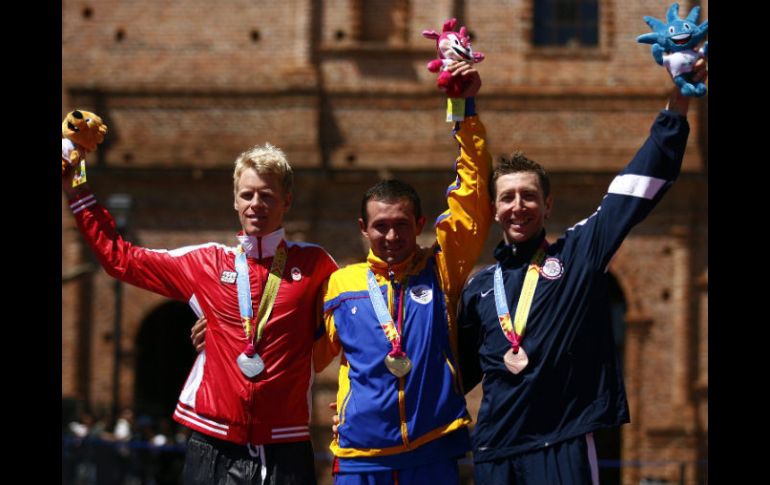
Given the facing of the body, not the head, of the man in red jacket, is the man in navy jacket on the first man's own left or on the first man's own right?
on the first man's own left

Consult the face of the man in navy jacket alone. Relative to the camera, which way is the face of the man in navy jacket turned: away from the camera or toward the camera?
toward the camera

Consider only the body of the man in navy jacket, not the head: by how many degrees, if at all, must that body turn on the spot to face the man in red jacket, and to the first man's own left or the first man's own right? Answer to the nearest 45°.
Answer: approximately 90° to the first man's own right

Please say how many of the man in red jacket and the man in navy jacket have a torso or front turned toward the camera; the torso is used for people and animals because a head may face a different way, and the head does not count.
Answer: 2

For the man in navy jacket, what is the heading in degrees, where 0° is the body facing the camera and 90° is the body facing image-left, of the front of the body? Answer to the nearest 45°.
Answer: approximately 0°

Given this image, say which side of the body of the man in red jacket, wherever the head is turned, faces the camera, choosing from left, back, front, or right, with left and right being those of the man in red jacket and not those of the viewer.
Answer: front

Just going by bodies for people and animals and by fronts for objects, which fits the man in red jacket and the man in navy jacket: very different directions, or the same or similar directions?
same or similar directions
